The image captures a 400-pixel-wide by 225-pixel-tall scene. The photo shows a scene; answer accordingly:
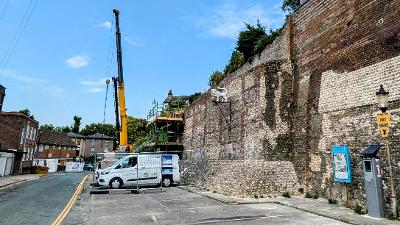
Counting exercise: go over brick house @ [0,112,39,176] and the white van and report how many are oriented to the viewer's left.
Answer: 1

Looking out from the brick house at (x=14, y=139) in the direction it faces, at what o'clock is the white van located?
The white van is roughly at 1 o'clock from the brick house.

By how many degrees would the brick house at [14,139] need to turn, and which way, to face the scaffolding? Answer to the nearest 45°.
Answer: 0° — it already faces it

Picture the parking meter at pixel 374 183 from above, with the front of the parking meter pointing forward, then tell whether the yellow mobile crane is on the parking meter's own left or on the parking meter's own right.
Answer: on the parking meter's own right

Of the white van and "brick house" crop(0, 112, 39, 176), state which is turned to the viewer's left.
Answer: the white van

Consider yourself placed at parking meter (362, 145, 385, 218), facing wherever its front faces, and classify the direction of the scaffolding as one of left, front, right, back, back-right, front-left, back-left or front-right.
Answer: right

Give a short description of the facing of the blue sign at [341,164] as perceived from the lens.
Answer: facing the viewer and to the left of the viewer

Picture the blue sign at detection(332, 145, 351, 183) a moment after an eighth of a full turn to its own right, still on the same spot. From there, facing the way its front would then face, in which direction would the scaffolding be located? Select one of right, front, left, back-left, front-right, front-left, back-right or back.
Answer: front-right

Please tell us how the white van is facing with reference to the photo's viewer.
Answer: facing to the left of the viewer

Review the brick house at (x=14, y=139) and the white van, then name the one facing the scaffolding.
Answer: the brick house

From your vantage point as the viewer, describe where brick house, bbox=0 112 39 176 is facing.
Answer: facing the viewer and to the right of the viewer

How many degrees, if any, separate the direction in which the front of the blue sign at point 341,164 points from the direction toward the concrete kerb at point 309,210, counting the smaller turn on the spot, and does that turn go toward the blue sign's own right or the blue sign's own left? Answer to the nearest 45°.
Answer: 0° — it already faces it

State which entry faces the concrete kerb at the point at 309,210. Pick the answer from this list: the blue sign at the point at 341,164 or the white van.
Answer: the blue sign
